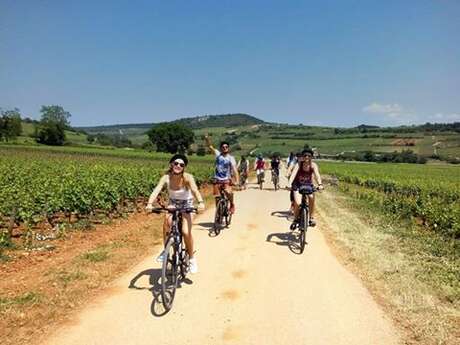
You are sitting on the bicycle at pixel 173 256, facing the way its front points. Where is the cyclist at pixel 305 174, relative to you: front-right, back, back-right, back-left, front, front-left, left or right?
back-left

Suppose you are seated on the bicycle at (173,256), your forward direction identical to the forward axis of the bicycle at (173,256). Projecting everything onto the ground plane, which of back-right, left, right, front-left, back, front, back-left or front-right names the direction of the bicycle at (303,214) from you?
back-left

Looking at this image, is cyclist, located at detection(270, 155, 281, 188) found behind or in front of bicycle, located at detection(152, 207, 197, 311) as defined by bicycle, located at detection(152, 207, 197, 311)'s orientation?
behind

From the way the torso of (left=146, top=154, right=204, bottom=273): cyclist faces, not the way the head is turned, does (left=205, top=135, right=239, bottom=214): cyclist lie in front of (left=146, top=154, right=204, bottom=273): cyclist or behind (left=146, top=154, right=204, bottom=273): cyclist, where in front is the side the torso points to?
behind

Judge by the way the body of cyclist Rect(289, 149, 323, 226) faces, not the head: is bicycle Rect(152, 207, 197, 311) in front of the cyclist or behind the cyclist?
in front

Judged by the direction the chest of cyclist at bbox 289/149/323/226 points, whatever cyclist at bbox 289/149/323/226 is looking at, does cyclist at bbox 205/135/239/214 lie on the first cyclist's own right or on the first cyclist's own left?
on the first cyclist's own right

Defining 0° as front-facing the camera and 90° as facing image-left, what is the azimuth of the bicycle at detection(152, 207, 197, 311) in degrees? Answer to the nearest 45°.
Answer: approximately 0°

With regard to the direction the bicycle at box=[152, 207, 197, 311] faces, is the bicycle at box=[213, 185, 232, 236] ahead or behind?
behind

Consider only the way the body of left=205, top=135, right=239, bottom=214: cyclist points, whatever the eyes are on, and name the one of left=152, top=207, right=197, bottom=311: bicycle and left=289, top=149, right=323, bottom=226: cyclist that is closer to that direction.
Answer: the bicycle

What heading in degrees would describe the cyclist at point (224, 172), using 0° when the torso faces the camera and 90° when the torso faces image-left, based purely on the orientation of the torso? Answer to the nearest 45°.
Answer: approximately 0°
